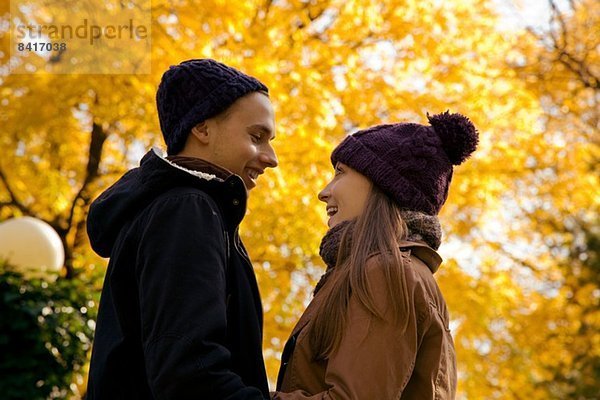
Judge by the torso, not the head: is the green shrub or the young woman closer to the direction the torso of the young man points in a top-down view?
the young woman

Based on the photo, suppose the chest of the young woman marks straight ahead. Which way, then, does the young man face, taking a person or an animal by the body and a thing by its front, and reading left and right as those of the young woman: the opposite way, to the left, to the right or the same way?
the opposite way

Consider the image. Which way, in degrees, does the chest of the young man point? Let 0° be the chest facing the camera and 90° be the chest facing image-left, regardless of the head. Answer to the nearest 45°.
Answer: approximately 270°

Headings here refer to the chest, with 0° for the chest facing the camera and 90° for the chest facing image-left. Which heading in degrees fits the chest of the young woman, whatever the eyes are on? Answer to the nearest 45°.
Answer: approximately 90°

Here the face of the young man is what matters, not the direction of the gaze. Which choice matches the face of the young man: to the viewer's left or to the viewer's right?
to the viewer's right

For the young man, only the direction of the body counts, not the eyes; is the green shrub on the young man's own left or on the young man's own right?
on the young man's own left

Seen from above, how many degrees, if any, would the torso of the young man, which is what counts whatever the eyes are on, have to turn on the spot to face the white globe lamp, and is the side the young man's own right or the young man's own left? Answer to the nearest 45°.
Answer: approximately 90° to the young man's own left

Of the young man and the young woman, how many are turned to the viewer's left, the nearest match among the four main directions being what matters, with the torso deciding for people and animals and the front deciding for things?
1

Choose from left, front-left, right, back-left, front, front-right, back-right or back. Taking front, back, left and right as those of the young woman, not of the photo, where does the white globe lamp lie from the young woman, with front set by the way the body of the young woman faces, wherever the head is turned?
front-right

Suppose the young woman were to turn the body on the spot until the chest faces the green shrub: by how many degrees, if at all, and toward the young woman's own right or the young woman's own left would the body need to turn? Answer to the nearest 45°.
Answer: approximately 45° to the young woman's own right

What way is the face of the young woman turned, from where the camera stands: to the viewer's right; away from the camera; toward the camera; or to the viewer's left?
to the viewer's left
